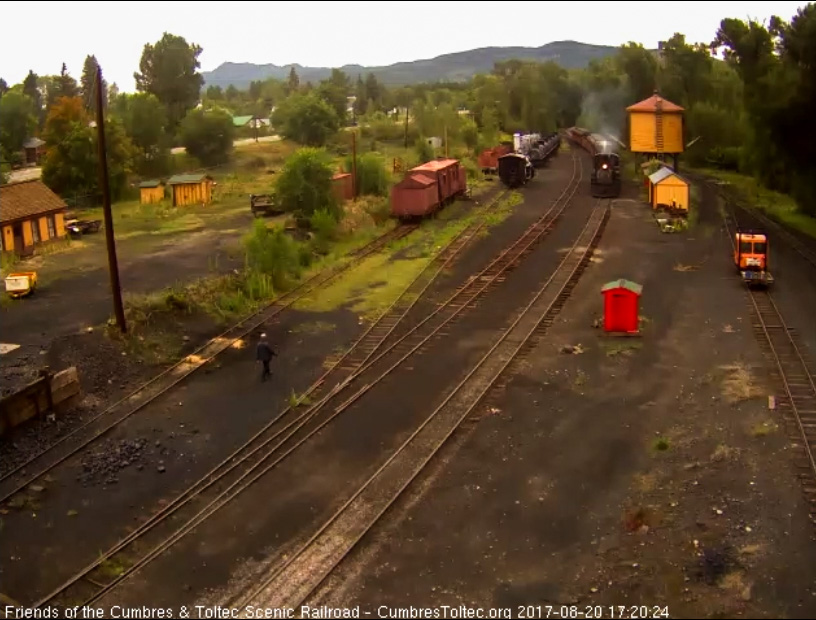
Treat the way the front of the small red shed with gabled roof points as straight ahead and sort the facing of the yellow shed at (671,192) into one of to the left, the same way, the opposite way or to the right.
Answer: the same way

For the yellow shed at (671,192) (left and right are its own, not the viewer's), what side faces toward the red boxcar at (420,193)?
right

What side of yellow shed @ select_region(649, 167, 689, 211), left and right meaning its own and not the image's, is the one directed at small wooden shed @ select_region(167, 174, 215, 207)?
right

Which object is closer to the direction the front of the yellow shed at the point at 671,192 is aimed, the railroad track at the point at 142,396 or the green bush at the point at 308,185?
the railroad track

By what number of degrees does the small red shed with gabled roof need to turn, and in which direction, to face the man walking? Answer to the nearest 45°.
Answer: approximately 45° to its right

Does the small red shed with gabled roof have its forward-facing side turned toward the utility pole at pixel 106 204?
no

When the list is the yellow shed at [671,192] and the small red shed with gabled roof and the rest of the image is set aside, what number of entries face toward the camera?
2

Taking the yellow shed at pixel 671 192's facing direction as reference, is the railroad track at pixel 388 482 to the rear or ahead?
ahead

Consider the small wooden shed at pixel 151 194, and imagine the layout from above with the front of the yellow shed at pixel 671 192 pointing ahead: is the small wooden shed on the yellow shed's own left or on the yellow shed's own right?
on the yellow shed's own right

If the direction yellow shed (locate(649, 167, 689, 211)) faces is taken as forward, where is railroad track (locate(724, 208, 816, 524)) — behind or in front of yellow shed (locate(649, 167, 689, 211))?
in front

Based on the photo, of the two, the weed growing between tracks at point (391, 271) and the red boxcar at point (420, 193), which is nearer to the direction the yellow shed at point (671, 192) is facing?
the weed growing between tracks

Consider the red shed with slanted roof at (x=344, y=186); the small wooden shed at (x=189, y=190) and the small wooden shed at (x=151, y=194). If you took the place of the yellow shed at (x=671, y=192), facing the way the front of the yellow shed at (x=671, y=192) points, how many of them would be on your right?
3

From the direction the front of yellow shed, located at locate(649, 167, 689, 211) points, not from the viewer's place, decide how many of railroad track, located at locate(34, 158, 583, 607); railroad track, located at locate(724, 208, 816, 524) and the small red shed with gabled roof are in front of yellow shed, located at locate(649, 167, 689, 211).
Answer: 3

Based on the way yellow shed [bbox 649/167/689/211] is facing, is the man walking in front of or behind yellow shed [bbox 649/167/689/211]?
in front

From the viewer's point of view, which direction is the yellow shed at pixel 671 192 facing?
toward the camera

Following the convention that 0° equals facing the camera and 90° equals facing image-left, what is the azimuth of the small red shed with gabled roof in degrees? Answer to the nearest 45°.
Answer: approximately 0°
